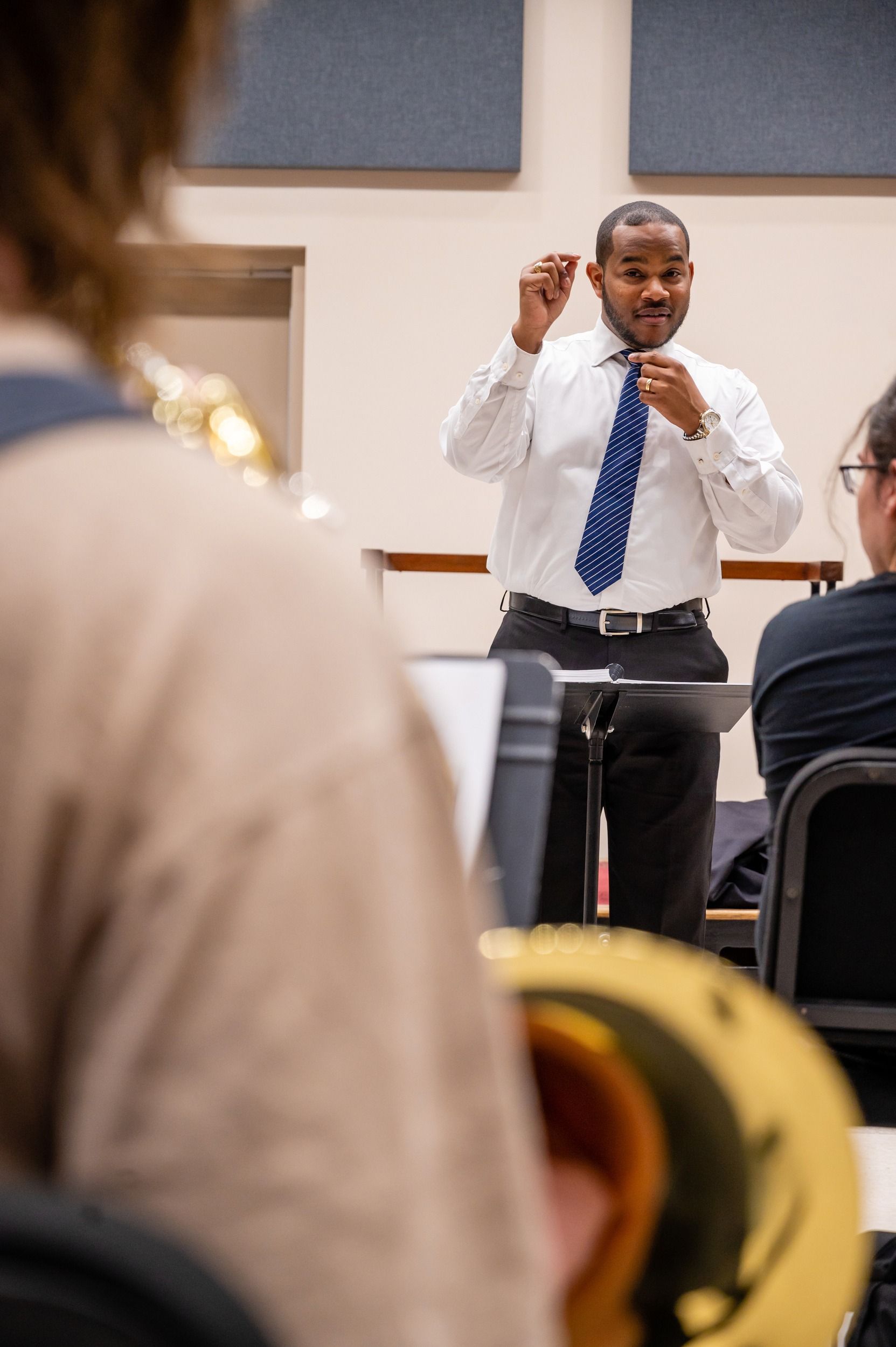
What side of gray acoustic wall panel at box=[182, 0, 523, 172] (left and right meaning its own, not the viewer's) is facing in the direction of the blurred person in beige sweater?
front

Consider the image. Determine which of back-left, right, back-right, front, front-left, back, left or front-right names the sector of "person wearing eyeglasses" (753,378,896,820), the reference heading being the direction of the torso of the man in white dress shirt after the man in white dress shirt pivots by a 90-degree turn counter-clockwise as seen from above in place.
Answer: right

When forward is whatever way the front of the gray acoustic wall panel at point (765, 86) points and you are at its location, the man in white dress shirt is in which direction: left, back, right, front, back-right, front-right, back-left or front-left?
front

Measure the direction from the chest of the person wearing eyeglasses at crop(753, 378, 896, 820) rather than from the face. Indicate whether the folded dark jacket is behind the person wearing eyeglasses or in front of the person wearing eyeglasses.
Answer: in front

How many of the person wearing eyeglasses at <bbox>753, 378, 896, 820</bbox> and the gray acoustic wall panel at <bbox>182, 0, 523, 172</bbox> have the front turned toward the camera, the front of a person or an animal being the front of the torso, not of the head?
1

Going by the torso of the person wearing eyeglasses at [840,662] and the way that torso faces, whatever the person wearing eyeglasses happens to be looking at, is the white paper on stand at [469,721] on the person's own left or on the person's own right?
on the person's own left

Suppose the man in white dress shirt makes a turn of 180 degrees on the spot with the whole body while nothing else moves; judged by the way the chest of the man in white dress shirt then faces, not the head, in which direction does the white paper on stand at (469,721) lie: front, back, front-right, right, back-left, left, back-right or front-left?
back

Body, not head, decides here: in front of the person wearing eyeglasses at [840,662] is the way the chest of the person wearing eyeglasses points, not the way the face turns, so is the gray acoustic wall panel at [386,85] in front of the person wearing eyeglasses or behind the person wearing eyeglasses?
in front

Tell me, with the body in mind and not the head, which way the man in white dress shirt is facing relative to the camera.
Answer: toward the camera

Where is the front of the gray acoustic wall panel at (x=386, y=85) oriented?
toward the camera

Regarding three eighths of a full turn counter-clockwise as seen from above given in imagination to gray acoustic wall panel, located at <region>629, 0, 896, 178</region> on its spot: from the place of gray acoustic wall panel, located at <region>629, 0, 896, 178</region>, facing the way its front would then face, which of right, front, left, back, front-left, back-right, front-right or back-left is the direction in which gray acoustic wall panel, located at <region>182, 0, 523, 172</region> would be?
back-left

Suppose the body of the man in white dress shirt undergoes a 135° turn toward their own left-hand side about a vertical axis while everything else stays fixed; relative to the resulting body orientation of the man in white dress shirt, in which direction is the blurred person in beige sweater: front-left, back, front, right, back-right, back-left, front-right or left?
back-right

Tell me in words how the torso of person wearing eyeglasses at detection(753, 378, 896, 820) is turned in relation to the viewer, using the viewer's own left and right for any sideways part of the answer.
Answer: facing away from the viewer and to the left of the viewer

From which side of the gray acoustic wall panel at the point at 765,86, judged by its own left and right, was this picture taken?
front
